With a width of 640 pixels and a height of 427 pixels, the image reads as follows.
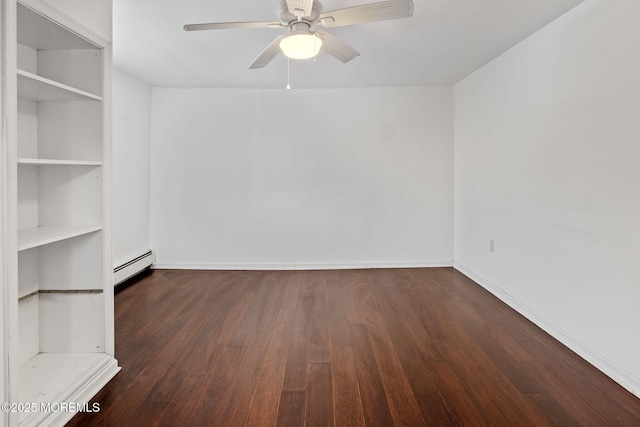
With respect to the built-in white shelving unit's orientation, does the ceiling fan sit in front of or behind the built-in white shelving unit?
in front

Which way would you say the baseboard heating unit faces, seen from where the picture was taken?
facing the viewer and to the right of the viewer

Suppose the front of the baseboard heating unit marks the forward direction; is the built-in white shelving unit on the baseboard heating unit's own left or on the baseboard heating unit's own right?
on the baseboard heating unit's own right

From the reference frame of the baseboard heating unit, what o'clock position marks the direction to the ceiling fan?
The ceiling fan is roughly at 1 o'clock from the baseboard heating unit.

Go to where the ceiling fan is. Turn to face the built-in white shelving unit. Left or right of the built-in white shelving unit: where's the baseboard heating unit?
right

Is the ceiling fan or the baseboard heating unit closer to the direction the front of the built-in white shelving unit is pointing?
the ceiling fan

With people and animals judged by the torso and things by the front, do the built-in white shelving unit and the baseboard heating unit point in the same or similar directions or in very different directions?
same or similar directions

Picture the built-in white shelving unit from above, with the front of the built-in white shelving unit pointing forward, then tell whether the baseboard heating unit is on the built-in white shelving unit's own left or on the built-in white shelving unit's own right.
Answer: on the built-in white shelving unit's own left

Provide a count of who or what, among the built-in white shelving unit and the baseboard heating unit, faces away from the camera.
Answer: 0
